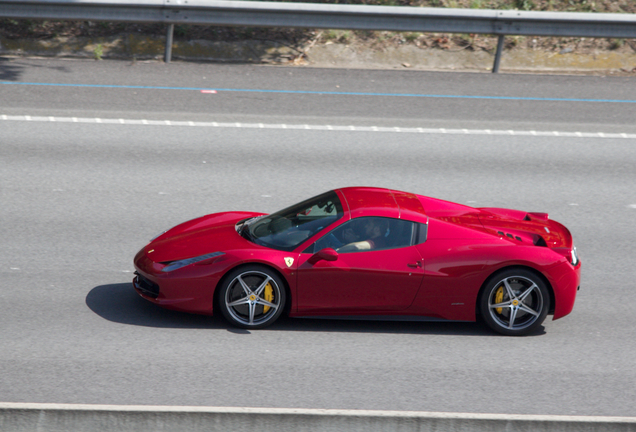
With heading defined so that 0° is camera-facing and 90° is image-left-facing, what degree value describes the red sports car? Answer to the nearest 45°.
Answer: approximately 90°

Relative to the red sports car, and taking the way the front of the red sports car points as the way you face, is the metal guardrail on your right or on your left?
on your right

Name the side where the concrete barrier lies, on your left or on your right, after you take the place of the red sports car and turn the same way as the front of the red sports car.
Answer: on your left
